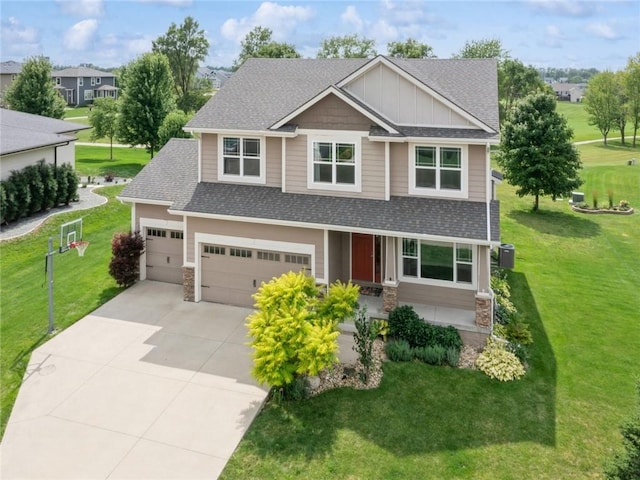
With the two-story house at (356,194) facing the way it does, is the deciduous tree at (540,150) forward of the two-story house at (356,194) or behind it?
behind

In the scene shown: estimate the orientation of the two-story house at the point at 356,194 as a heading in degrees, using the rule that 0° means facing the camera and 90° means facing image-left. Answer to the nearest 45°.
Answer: approximately 0°

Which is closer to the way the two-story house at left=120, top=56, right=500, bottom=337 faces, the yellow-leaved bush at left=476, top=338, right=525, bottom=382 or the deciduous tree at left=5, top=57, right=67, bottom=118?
the yellow-leaved bush

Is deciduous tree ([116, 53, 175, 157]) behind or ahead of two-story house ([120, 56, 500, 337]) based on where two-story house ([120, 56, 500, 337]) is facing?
behind

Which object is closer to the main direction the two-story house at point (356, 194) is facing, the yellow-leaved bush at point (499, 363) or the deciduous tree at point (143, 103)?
the yellow-leaved bush
